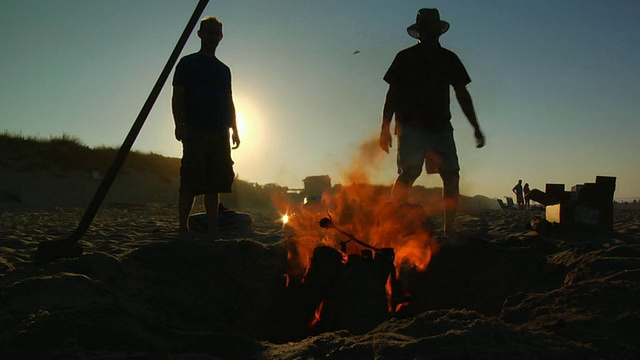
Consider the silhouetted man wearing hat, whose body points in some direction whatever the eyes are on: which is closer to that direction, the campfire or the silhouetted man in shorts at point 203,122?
the campfire

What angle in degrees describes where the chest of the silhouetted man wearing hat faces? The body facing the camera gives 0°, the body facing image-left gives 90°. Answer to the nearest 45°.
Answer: approximately 0°

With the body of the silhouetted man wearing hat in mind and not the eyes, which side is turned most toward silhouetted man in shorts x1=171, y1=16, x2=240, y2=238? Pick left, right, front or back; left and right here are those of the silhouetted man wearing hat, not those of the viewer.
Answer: right

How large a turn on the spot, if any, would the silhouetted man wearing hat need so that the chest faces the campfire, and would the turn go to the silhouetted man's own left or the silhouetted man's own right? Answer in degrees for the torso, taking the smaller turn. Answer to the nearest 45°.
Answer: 0° — they already face it

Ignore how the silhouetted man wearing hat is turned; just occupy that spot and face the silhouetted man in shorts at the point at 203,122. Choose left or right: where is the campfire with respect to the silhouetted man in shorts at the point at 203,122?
left

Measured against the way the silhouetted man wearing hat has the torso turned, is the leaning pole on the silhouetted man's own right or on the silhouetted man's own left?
on the silhouetted man's own right

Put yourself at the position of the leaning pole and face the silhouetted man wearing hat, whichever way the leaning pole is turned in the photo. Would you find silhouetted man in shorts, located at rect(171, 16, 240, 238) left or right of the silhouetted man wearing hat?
left

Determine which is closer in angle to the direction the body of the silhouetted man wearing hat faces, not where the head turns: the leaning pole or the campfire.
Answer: the campfire
